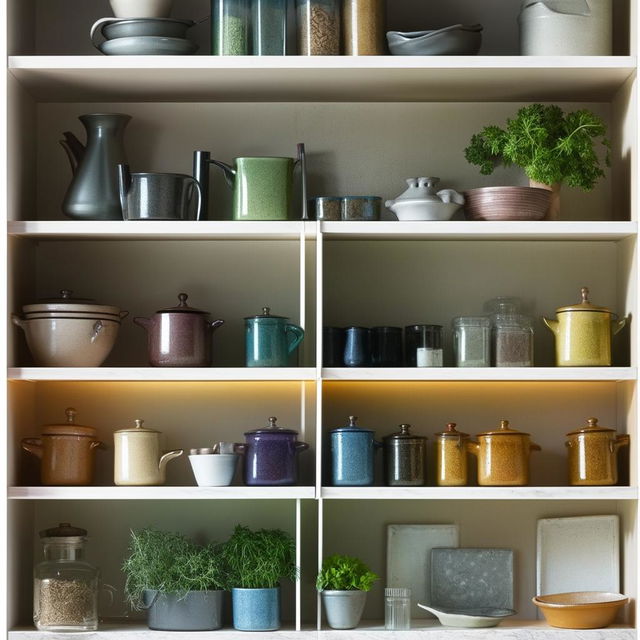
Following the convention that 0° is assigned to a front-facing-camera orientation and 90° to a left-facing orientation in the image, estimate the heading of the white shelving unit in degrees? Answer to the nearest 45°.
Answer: approximately 0°
